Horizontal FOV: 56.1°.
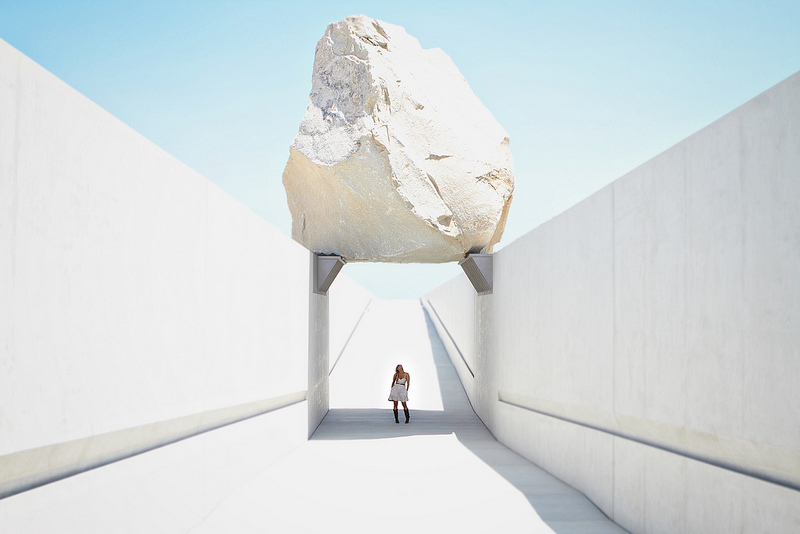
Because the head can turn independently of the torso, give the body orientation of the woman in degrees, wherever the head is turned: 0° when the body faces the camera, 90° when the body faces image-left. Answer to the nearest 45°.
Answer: approximately 0°

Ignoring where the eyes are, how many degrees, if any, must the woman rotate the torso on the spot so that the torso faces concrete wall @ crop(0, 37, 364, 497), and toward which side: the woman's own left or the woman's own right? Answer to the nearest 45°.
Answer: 0° — they already face it

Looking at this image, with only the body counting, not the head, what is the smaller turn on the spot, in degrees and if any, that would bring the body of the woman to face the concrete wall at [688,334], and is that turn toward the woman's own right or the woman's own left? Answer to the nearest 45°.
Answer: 0° — they already face it
